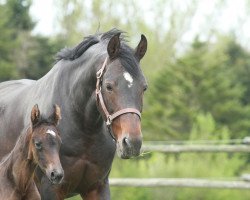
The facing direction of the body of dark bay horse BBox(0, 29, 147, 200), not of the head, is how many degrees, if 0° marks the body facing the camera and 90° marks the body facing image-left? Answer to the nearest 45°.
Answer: approximately 315°

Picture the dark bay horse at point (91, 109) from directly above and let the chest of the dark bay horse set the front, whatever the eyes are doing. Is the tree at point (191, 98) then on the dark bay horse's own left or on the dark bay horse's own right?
on the dark bay horse's own left

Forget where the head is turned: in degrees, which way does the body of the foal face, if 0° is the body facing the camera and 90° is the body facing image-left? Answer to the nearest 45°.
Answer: approximately 315°
